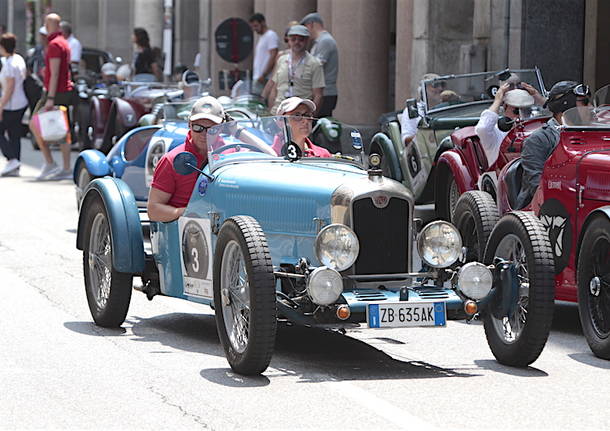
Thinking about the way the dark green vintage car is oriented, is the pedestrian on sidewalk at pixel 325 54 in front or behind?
behind

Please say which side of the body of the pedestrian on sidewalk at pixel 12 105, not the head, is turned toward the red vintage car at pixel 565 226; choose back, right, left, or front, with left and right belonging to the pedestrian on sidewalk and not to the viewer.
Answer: left

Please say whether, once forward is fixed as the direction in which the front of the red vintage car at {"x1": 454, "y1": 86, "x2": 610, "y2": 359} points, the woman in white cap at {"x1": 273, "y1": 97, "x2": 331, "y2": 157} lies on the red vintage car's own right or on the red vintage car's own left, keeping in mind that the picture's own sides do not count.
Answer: on the red vintage car's own right

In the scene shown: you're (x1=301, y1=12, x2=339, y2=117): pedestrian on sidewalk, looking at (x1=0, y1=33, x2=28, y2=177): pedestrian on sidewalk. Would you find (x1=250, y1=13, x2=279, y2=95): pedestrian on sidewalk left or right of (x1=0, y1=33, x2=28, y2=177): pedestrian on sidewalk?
right

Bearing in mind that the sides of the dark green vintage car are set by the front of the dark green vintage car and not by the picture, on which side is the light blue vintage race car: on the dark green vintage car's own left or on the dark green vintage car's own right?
on the dark green vintage car's own right

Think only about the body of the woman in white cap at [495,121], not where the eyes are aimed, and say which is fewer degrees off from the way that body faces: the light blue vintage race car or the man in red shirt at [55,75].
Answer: the light blue vintage race car

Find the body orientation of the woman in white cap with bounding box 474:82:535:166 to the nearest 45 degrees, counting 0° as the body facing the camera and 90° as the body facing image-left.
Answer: approximately 315°
